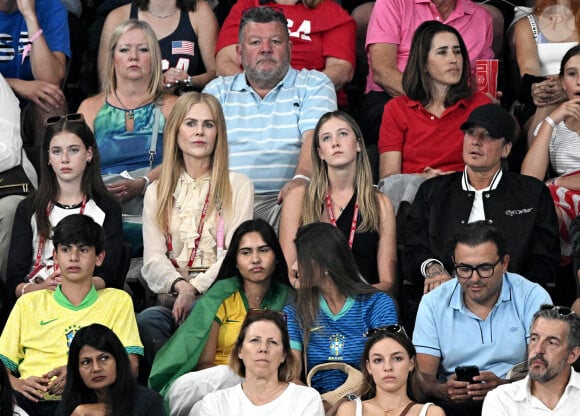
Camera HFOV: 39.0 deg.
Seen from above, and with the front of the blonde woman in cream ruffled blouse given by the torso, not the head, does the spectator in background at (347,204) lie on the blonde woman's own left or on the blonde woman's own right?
on the blonde woman's own left

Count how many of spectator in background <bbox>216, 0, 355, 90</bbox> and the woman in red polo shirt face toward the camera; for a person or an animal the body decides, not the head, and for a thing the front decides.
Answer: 2
